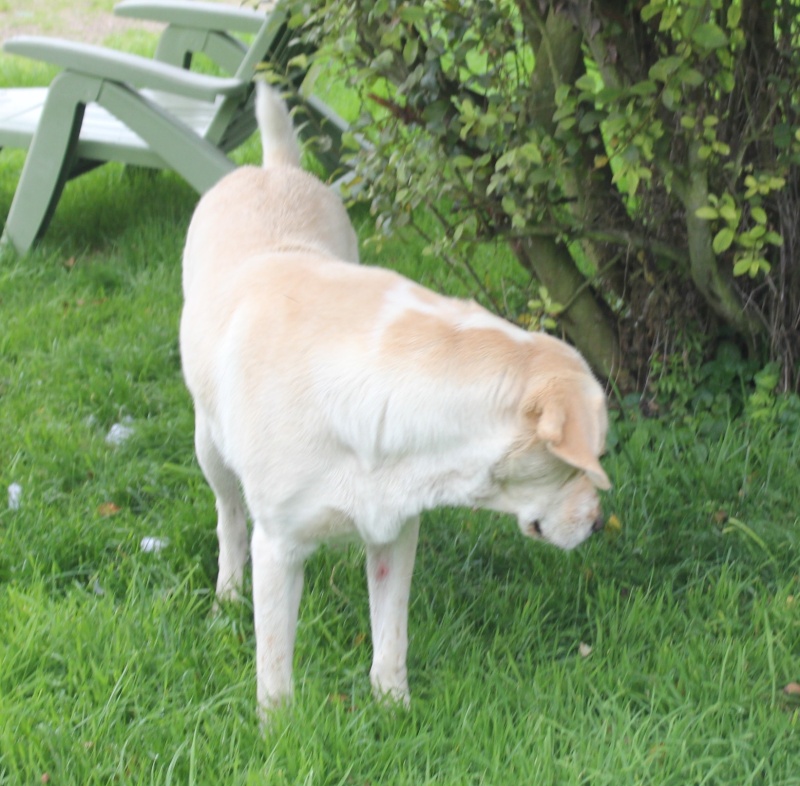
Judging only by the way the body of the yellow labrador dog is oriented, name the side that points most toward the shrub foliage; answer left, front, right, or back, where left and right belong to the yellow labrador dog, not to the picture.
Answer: left

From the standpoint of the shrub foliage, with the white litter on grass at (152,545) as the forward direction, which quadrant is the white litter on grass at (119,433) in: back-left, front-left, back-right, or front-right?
front-right

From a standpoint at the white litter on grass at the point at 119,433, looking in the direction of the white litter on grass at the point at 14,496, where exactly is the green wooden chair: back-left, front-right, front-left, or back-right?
back-right

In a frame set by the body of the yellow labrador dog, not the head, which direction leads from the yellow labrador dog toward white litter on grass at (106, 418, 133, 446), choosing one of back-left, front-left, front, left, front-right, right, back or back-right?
back

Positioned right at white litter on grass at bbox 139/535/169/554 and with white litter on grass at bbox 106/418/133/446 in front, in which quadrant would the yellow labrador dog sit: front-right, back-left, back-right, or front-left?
back-right

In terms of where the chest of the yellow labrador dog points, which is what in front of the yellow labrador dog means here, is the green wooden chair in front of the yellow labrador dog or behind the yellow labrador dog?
behind

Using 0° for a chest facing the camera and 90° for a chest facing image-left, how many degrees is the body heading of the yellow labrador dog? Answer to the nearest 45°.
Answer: approximately 315°

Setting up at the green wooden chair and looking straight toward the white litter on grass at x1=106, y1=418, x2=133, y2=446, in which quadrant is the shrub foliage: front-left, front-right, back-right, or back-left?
front-left
